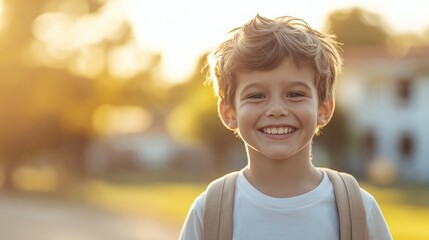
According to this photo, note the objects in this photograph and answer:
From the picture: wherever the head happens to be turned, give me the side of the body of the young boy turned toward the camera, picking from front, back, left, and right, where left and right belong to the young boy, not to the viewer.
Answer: front

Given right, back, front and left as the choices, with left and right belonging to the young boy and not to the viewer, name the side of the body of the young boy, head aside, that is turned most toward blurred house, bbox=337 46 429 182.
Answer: back
